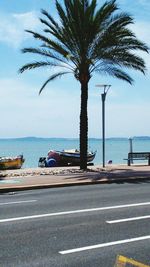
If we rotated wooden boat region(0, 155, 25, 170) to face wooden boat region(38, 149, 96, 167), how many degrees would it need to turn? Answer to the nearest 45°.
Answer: approximately 45° to its right

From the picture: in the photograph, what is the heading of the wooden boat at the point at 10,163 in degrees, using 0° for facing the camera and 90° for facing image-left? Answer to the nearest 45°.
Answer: approximately 270°

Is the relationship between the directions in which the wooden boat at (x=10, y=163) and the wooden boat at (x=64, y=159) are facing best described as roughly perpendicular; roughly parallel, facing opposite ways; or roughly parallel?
roughly parallel

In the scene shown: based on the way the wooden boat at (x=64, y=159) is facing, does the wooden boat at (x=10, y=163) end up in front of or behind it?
behind

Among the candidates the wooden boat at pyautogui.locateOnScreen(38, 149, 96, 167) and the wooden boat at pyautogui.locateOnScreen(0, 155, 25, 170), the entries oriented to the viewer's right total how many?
2

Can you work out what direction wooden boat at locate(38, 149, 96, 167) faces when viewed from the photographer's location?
facing to the right of the viewer
